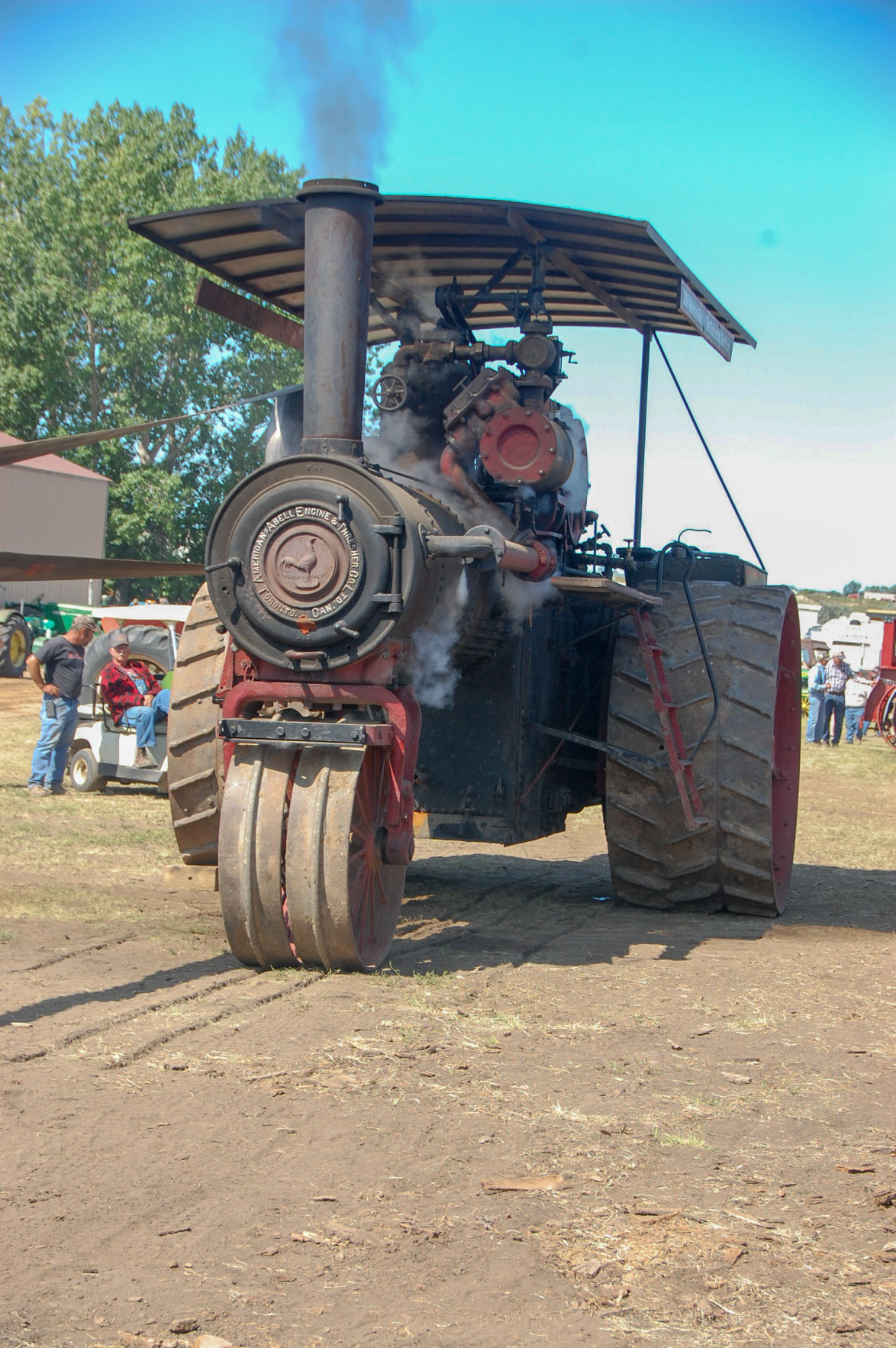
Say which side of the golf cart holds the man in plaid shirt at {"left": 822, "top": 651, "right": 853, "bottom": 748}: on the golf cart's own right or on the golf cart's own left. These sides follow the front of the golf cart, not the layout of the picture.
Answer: on the golf cart's own left

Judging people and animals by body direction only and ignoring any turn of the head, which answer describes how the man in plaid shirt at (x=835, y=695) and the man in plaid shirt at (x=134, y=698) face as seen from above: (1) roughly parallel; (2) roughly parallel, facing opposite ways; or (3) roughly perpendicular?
roughly perpendicular

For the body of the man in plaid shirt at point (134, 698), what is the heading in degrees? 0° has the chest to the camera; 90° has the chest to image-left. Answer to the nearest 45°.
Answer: approximately 315°

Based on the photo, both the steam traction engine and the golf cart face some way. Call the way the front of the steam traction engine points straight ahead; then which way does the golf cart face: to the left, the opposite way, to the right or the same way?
to the left

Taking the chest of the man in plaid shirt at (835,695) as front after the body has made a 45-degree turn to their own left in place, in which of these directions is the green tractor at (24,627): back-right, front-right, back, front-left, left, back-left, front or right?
back-right

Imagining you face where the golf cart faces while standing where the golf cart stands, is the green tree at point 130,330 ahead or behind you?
behind

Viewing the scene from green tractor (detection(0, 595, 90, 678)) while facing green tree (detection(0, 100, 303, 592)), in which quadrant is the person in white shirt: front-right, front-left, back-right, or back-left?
back-right

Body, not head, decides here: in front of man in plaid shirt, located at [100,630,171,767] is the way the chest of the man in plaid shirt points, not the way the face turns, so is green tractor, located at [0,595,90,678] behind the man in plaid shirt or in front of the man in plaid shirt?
behind

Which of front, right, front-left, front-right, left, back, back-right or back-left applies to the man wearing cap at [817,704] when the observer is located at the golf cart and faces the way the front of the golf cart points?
left
